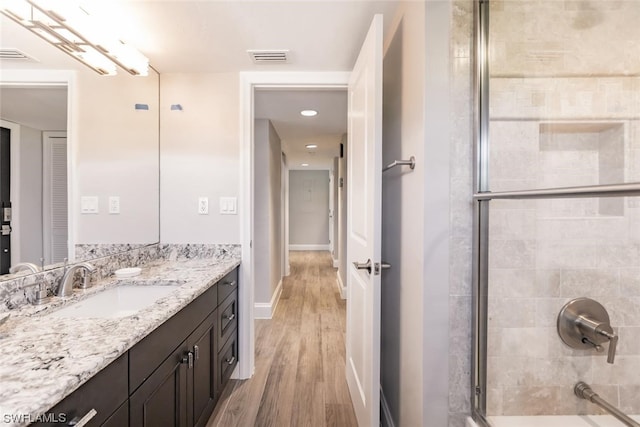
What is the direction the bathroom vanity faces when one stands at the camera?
facing the viewer and to the right of the viewer

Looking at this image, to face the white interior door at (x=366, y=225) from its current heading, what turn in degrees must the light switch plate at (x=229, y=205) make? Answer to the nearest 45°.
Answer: approximately 45° to its left

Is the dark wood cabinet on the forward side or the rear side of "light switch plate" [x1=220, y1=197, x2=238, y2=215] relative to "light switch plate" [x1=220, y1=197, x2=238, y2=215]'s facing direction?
on the forward side

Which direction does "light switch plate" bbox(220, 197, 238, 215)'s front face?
toward the camera

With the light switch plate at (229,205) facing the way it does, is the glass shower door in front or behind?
in front

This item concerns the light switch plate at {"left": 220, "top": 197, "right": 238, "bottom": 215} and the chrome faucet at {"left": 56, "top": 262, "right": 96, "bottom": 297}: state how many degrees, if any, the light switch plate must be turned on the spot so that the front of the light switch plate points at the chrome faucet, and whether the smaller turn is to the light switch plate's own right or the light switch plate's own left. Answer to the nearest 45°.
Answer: approximately 45° to the light switch plate's own right
